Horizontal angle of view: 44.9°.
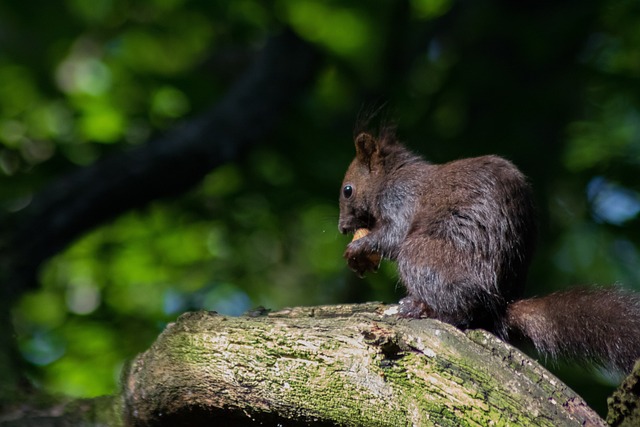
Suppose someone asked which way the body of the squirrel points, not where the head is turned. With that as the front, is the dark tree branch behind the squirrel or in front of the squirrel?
in front

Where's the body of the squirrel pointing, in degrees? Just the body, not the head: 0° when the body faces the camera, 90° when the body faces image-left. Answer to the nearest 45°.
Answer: approximately 90°
